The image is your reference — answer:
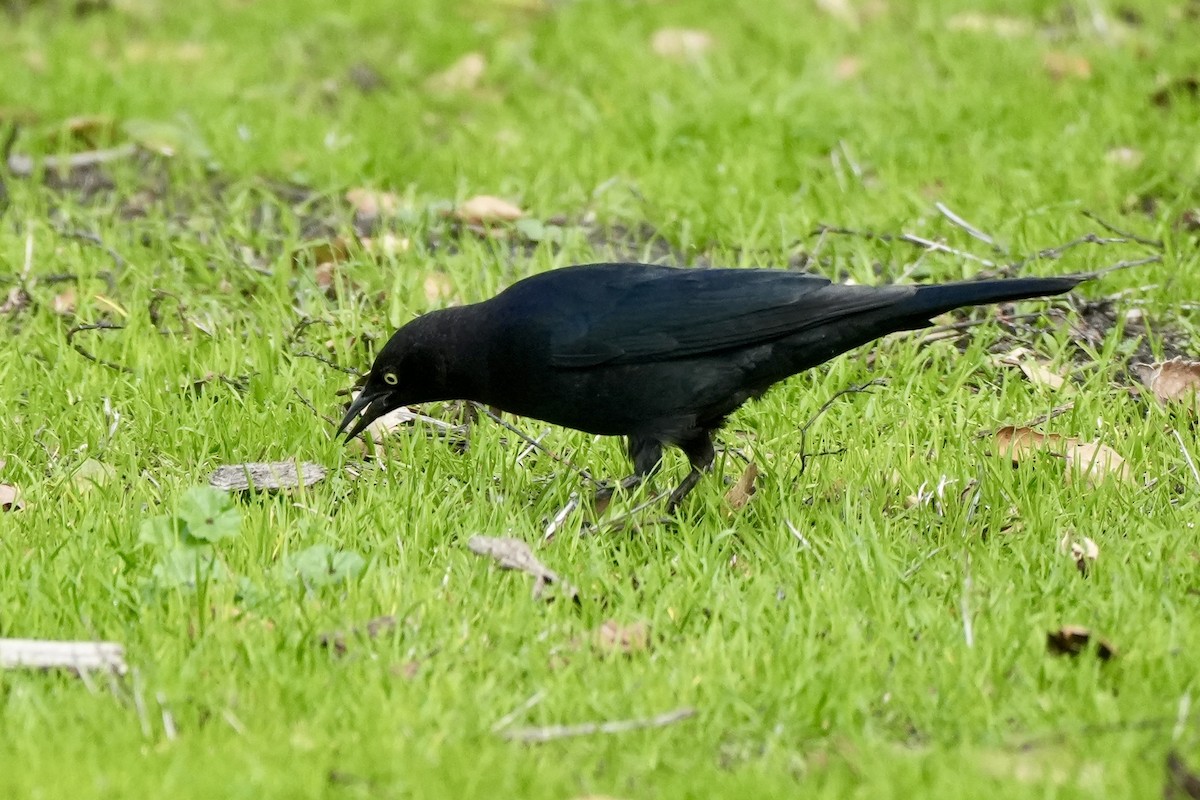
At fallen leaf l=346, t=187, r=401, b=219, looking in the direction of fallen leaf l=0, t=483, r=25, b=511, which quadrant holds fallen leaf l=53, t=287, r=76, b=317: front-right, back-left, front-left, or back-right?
front-right

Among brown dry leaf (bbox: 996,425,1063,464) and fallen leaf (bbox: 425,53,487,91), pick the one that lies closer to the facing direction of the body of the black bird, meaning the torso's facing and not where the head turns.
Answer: the fallen leaf

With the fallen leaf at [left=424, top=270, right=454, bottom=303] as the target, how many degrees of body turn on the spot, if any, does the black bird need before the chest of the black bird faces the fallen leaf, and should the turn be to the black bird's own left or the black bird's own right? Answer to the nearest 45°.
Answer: approximately 45° to the black bird's own right

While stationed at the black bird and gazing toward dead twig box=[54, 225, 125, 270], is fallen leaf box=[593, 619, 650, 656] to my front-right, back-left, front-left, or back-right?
back-left

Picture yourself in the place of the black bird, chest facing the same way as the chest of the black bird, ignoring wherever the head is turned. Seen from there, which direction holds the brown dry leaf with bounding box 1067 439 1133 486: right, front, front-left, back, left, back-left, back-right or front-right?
back

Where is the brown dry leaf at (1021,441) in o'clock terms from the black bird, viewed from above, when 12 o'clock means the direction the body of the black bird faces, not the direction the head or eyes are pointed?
The brown dry leaf is roughly at 6 o'clock from the black bird.

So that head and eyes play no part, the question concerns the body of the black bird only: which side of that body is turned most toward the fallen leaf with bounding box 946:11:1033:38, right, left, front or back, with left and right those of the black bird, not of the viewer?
right

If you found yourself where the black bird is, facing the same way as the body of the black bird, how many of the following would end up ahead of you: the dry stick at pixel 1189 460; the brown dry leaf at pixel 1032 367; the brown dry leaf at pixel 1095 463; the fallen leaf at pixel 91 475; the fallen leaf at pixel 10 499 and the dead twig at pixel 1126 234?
2

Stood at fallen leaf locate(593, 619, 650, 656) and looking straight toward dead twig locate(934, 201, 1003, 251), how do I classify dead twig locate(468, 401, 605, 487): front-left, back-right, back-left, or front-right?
front-left

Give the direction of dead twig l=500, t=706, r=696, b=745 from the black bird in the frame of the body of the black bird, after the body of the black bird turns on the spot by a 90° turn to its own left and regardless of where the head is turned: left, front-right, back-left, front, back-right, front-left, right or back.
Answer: front

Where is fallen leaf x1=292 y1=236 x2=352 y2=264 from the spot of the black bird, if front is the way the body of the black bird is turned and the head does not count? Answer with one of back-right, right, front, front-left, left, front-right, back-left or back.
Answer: front-right

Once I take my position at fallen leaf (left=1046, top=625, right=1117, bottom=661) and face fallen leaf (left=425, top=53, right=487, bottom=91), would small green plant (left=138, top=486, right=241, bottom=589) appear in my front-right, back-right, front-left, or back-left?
front-left

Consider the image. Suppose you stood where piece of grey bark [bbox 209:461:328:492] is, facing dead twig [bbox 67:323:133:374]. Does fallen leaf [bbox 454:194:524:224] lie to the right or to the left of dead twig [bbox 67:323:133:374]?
right

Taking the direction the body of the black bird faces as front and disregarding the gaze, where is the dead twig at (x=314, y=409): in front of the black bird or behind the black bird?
in front

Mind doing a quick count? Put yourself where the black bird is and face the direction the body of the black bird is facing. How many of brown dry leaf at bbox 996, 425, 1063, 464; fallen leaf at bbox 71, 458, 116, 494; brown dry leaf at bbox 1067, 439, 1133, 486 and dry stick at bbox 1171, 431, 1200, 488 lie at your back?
3

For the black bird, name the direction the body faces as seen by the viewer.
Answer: to the viewer's left

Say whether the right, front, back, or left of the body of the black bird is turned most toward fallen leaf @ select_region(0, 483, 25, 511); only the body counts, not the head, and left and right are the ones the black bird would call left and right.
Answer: front

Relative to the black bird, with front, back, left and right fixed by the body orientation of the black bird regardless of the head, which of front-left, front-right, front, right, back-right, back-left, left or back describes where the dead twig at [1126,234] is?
back-right

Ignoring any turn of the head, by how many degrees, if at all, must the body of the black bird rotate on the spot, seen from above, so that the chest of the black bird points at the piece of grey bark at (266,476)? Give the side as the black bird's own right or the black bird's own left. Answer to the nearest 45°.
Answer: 0° — it already faces it
